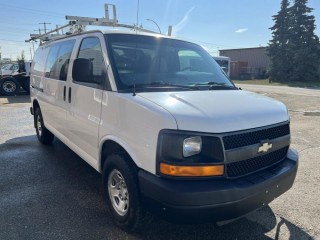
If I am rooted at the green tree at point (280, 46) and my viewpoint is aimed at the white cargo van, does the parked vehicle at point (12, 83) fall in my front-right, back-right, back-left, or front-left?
front-right

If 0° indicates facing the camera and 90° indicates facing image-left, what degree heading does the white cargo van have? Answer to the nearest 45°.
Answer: approximately 315°

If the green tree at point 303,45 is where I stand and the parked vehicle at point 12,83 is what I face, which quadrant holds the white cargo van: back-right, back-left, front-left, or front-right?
front-left

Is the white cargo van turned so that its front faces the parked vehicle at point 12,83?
no

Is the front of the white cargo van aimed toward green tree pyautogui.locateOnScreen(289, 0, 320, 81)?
no
